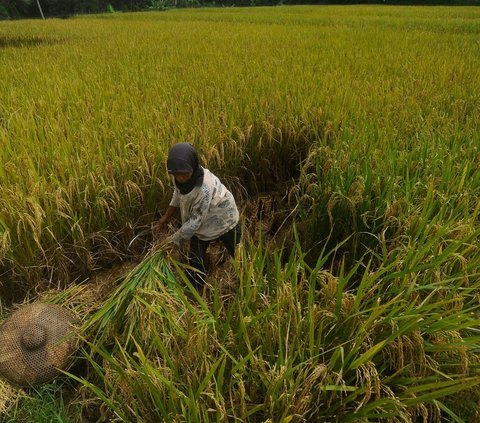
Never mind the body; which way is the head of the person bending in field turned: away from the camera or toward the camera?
toward the camera

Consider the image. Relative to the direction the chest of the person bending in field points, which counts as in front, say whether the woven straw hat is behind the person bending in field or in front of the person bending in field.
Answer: in front

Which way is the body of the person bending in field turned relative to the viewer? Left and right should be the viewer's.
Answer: facing the viewer and to the left of the viewer
